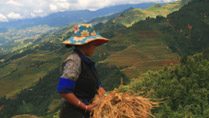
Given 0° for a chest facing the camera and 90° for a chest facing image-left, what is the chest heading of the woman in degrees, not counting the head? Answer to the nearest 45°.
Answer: approximately 270°

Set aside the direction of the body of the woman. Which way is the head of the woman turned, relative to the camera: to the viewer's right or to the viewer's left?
to the viewer's right
